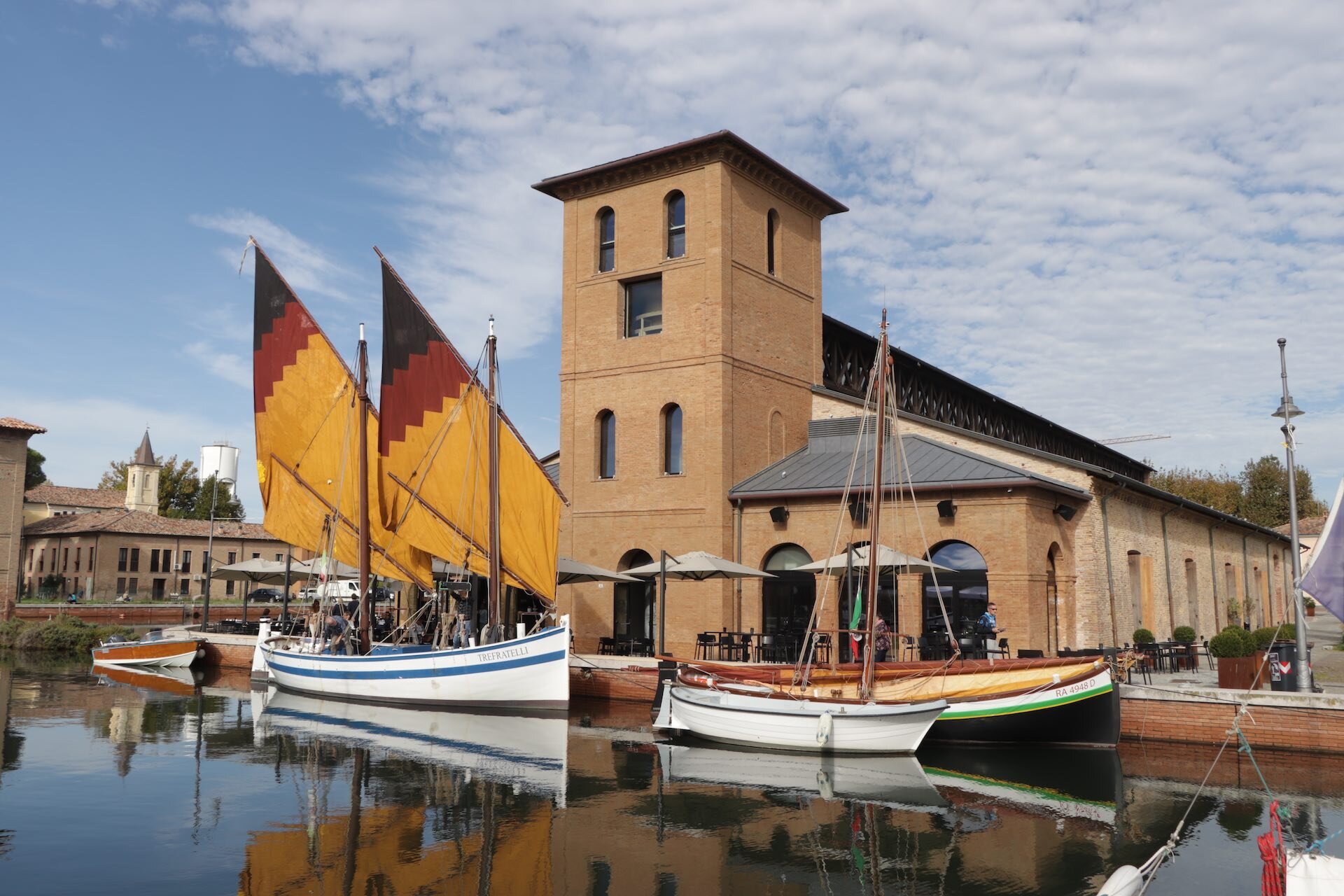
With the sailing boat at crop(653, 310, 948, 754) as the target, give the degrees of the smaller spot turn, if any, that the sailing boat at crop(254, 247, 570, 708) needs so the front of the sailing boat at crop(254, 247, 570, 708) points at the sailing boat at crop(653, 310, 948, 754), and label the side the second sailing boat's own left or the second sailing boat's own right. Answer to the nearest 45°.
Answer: approximately 45° to the second sailing boat's own right
